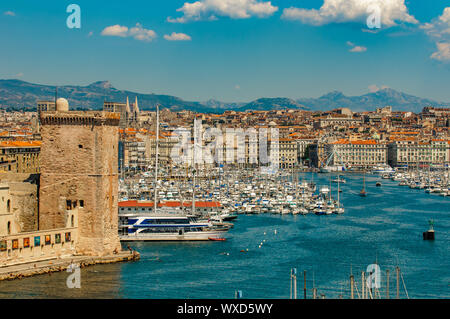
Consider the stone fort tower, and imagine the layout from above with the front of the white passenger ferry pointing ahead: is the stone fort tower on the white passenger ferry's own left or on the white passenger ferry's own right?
on the white passenger ferry's own right

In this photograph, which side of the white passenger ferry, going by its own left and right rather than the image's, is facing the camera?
right
